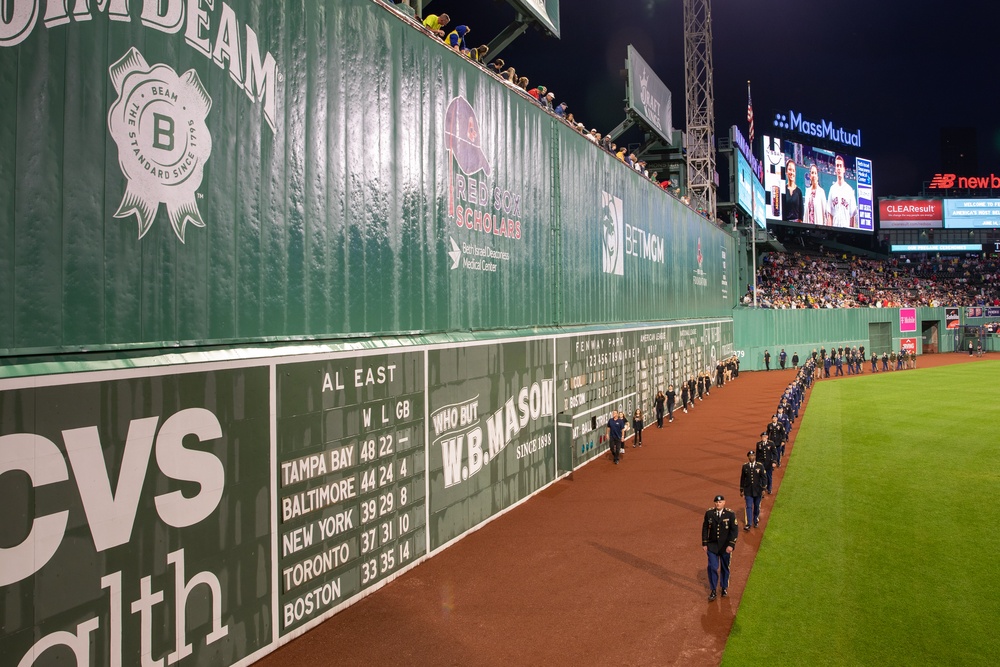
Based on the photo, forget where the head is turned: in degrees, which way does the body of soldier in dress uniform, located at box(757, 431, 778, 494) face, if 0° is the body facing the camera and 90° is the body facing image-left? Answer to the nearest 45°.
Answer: approximately 0°

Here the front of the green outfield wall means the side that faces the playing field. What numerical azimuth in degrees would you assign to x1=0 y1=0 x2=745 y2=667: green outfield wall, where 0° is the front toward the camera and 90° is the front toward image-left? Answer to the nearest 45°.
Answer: approximately 315°

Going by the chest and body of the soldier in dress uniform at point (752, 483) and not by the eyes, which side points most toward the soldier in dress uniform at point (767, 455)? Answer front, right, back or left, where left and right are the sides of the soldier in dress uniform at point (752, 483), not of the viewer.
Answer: back

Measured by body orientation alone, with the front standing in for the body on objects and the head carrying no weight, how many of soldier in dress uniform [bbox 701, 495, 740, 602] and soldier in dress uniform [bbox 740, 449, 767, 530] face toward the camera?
2

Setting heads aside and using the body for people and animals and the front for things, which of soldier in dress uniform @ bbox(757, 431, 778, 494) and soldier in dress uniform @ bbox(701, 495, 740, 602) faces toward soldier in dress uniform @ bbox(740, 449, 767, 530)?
soldier in dress uniform @ bbox(757, 431, 778, 494)

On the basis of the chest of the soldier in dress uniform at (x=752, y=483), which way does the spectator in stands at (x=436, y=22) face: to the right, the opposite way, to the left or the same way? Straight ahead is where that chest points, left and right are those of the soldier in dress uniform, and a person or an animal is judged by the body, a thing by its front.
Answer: to the left

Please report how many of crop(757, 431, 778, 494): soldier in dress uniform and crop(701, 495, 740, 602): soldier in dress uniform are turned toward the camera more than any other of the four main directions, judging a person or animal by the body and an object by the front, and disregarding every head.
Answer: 2

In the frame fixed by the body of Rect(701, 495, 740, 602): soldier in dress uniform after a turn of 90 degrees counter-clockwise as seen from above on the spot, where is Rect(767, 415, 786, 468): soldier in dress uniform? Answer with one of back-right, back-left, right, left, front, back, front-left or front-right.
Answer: left
